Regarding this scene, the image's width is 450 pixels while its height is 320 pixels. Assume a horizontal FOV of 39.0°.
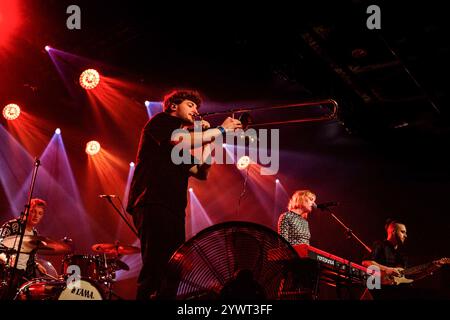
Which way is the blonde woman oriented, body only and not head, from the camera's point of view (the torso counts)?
to the viewer's right

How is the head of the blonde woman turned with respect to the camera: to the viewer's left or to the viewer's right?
to the viewer's right

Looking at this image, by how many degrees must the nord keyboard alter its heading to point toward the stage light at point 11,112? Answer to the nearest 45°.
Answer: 0° — it already faces it

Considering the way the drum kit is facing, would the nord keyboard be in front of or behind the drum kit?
in front

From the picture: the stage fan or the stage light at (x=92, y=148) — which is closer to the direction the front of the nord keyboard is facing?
the stage light

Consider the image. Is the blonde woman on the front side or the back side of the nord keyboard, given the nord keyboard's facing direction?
on the front side

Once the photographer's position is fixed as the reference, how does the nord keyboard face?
facing away from the viewer and to the left of the viewer

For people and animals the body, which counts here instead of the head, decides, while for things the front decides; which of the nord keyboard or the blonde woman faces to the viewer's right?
the blonde woman
